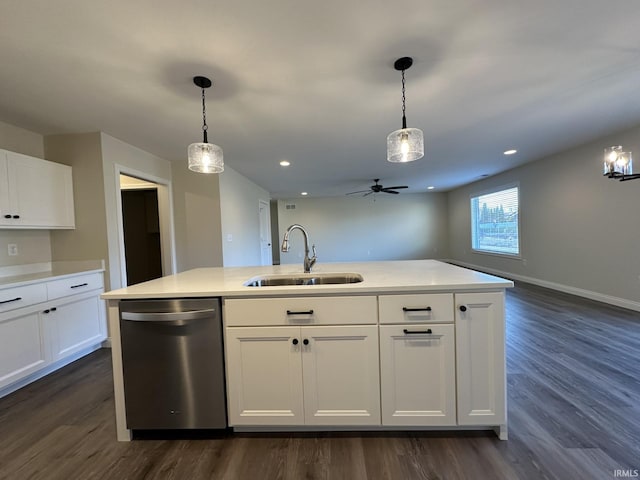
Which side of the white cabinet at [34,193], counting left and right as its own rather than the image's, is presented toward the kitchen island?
front

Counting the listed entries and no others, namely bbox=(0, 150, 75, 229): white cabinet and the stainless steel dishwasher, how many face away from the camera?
0

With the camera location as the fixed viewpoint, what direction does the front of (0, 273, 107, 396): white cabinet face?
facing the viewer and to the right of the viewer

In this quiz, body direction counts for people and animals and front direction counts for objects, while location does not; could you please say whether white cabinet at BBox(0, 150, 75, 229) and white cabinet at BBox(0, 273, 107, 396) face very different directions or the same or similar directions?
same or similar directions

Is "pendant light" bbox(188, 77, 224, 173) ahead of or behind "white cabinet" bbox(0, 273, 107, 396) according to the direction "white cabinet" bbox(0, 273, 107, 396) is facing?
ahead

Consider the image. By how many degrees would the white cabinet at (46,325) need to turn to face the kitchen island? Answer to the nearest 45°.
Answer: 0° — it already faces it

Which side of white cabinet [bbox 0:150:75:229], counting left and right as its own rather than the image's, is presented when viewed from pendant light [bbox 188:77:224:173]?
front

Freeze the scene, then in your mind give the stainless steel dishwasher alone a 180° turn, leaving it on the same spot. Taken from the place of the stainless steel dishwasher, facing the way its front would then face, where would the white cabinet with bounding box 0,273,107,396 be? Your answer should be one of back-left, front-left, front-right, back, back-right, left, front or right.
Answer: front-left

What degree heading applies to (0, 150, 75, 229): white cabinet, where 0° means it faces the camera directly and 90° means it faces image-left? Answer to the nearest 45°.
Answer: approximately 315°

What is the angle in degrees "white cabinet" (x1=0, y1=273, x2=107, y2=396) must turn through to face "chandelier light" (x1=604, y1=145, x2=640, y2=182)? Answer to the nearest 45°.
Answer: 0° — it already faces it

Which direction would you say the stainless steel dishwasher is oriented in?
toward the camera

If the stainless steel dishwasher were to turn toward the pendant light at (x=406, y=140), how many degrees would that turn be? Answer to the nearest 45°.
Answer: approximately 90° to its left
